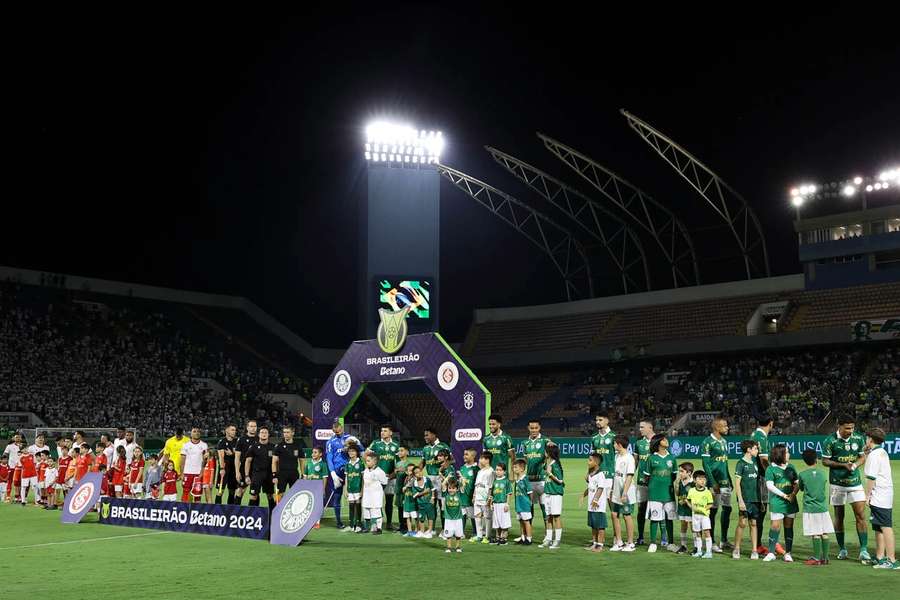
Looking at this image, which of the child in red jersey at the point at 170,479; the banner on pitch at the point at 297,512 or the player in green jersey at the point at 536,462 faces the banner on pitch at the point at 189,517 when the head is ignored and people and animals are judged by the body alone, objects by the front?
the child in red jersey

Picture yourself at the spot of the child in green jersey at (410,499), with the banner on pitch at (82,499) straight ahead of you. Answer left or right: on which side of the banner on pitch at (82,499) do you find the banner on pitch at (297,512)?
left

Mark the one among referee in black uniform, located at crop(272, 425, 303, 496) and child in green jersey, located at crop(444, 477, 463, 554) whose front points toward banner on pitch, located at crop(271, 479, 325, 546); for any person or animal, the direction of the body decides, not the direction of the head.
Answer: the referee in black uniform

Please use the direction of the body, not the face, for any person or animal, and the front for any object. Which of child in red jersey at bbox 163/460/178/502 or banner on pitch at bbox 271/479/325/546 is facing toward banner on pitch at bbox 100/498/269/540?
the child in red jersey

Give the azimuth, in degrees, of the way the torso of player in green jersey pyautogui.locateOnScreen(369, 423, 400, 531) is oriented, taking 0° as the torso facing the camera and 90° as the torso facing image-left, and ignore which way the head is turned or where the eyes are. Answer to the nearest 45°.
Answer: approximately 0°

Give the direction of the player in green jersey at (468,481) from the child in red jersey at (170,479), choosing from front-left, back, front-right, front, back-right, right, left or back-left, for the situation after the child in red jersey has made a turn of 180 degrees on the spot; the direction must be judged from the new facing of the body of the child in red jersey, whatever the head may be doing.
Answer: back-right

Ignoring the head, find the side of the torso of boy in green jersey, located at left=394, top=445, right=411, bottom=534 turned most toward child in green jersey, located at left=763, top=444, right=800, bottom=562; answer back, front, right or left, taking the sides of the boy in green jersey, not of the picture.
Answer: left

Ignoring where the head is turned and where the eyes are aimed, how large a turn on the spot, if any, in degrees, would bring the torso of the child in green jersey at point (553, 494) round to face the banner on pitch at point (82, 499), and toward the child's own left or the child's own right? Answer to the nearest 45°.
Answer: approximately 45° to the child's own right

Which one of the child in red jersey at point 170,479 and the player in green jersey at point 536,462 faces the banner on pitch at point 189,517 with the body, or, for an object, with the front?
the child in red jersey

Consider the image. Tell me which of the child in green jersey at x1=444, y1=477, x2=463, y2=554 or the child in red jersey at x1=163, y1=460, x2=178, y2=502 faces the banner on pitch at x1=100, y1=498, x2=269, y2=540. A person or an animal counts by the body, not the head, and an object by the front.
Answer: the child in red jersey
